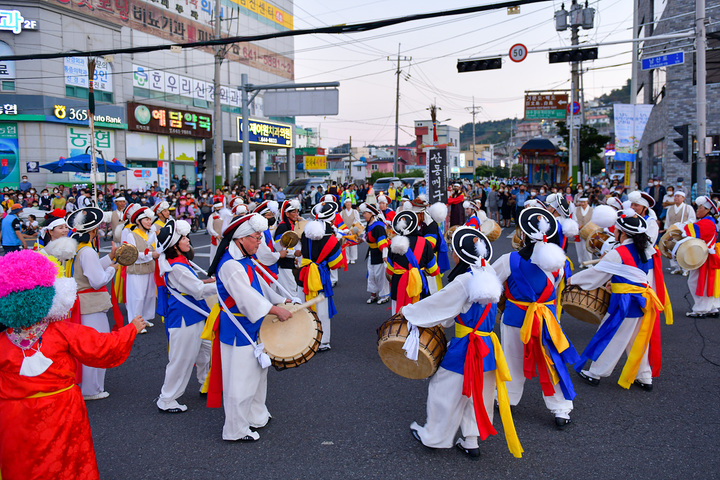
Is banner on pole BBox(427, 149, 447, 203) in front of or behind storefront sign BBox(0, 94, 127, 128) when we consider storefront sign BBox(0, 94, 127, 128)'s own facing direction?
in front

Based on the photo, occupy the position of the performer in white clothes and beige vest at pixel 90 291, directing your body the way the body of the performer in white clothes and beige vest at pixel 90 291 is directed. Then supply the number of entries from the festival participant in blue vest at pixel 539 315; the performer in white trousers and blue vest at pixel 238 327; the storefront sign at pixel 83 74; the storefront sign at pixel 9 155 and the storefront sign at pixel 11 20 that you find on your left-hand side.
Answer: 3

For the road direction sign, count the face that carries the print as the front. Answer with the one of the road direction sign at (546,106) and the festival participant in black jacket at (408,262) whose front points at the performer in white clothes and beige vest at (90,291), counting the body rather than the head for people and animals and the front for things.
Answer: the road direction sign

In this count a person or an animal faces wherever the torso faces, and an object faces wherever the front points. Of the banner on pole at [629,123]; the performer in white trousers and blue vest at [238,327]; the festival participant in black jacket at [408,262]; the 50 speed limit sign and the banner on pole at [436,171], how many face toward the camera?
3

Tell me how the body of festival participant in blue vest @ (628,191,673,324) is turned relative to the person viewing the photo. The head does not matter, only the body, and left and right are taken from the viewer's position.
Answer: facing to the left of the viewer

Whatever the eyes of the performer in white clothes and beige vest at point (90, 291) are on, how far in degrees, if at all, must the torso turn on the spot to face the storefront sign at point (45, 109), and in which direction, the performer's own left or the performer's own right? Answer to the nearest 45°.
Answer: approximately 90° to the performer's own left

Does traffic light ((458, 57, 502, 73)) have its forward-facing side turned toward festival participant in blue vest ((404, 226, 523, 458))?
yes

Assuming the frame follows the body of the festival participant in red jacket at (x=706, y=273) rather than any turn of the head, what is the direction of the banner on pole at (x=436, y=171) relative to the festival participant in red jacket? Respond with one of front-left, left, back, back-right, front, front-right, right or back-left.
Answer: front-right

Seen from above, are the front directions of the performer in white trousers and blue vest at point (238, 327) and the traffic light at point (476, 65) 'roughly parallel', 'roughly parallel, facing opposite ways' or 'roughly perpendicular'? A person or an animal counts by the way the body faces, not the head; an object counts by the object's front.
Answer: roughly perpendicular

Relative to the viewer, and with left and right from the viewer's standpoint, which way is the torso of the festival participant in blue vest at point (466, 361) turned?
facing away from the viewer and to the left of the viewer

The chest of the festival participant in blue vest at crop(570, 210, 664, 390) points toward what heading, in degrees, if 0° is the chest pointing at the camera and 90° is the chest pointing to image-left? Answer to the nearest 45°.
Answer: approximately 135°

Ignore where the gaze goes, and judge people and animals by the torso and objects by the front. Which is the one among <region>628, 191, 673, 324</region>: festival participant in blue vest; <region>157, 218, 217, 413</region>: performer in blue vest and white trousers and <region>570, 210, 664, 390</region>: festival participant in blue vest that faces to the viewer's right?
the performer in blue vest and white trousers
